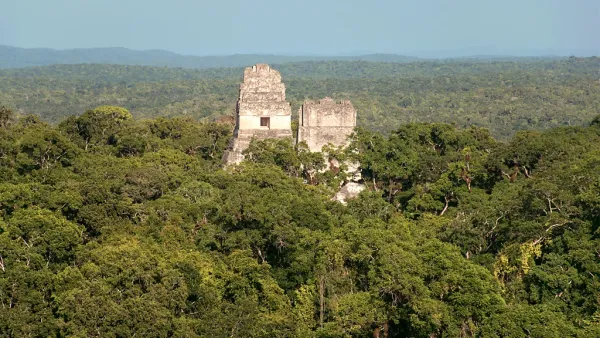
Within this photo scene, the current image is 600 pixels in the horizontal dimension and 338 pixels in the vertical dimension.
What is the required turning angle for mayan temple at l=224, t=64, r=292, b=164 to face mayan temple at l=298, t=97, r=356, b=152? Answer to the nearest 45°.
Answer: approximately 90° to its left

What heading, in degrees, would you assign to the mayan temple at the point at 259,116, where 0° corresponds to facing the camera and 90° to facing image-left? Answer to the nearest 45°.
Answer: approximately 0°
